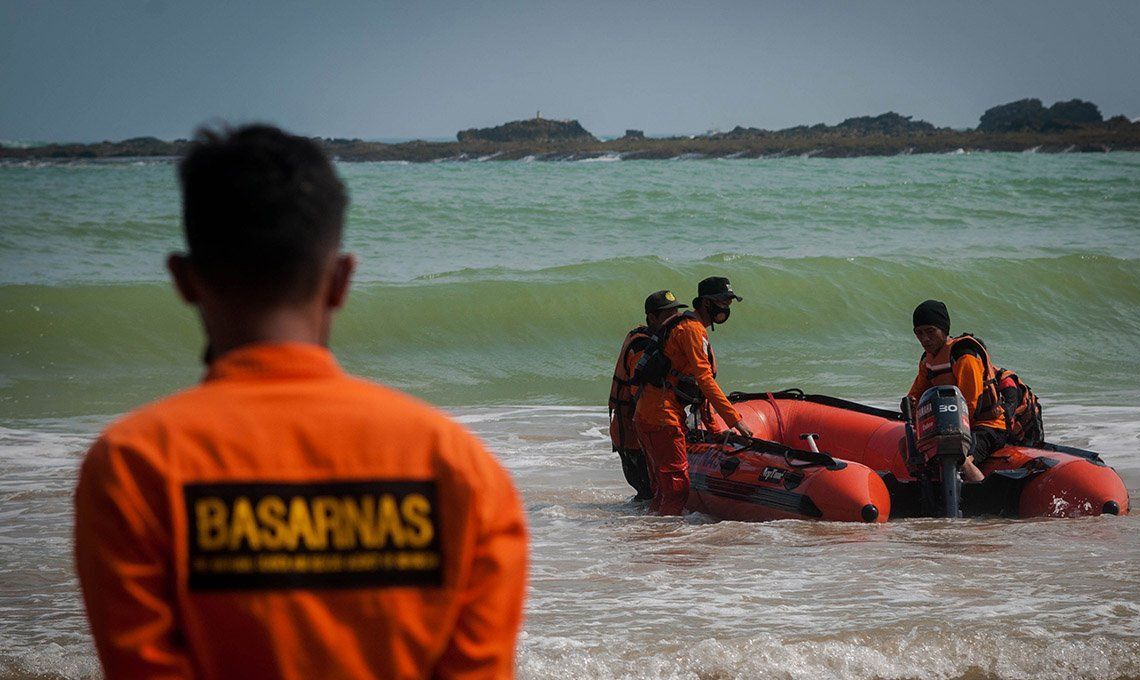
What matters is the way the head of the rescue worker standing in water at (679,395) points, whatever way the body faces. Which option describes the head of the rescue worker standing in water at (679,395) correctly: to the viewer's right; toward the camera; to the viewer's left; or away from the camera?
to the viewer's right

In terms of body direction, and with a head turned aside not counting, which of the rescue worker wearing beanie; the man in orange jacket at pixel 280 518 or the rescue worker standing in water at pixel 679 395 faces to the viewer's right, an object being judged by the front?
the rescue worker standing in water

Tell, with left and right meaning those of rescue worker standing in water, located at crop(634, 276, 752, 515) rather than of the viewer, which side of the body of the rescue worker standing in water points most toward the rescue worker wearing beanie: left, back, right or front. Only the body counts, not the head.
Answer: front

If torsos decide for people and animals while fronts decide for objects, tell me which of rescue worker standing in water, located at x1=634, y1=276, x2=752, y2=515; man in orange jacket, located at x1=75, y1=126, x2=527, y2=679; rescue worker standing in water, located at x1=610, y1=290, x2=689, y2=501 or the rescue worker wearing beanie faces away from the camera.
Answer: the man in orange jacket

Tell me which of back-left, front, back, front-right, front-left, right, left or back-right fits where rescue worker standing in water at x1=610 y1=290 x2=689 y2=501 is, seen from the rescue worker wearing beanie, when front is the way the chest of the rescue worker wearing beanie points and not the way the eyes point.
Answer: front-right

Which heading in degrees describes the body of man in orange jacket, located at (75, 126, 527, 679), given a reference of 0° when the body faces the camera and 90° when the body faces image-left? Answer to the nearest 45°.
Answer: approximately 180°

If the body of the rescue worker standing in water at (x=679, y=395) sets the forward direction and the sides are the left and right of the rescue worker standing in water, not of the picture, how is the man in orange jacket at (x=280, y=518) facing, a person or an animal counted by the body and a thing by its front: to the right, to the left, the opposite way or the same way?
to the left

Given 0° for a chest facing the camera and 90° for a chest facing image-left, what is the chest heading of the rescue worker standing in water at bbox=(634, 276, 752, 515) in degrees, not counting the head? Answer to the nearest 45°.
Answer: approximately 270°

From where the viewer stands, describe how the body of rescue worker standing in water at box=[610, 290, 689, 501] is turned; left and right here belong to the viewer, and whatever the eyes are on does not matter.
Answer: facing to the right of the viewer

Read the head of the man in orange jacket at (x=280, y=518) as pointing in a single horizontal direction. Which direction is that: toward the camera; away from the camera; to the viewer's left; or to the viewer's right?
away from the camera

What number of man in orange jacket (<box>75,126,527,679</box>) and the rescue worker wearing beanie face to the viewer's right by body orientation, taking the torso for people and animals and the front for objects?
0

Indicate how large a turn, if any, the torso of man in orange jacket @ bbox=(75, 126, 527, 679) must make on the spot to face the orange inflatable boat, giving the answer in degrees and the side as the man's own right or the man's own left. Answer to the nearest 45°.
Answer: approximately 45° to the man's own right

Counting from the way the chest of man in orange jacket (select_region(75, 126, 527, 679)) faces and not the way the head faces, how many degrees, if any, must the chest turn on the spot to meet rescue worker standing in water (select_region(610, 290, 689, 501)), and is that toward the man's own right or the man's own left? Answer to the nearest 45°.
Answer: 0° — they already face them

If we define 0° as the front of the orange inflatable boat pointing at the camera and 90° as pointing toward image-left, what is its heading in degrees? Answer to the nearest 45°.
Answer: approximately 135°
